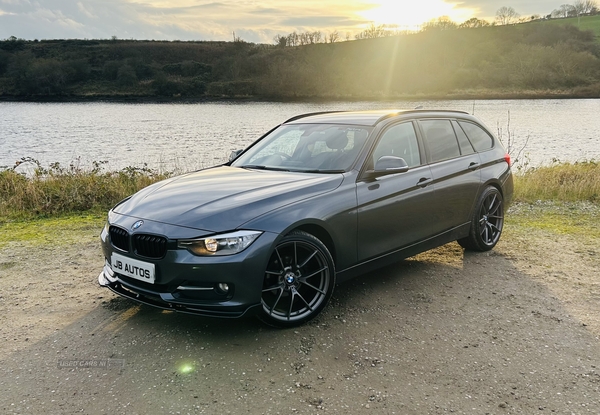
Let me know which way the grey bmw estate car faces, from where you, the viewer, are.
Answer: facing the viewer and to the left of the viewer
